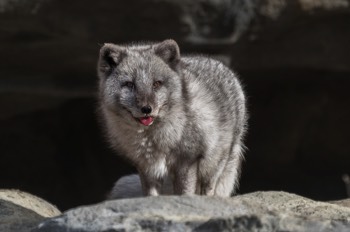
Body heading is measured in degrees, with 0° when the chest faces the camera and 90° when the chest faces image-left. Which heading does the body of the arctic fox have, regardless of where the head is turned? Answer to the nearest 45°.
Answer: approximately 45°
